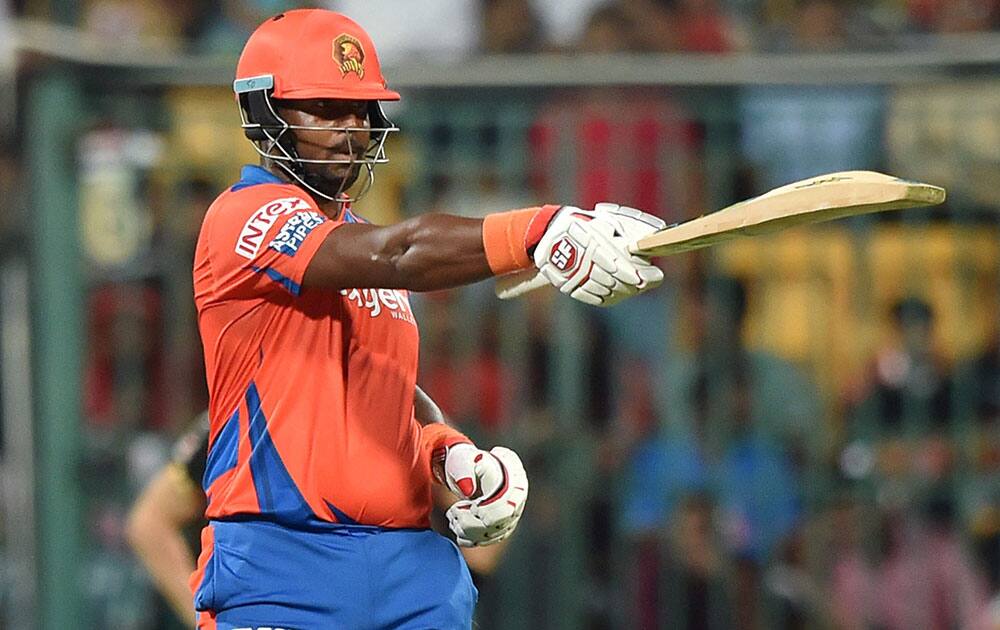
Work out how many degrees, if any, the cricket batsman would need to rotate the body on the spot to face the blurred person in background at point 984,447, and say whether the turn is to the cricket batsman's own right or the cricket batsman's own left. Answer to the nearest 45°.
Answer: approximately 90° to the cricket batsman's own left

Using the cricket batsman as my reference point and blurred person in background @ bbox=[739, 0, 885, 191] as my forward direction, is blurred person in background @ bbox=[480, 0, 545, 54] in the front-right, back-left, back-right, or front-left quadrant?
front-left

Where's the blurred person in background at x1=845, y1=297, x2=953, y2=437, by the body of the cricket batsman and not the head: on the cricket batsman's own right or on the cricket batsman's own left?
on the cricket batsman's own left

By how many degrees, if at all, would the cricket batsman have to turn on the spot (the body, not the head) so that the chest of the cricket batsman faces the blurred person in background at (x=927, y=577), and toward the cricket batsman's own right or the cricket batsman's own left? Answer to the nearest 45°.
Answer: approximately 90° to the cricket batsman's own left

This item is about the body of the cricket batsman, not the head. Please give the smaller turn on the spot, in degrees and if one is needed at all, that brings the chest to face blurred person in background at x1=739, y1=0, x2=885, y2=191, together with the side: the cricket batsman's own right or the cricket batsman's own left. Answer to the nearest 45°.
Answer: approximately 90° to the cricket batsman's own left

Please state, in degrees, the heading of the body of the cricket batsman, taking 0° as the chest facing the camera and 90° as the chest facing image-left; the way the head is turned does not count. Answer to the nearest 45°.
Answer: approximately 315°

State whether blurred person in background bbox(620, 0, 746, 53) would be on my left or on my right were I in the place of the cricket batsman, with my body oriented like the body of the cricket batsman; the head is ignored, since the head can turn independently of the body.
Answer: on my left

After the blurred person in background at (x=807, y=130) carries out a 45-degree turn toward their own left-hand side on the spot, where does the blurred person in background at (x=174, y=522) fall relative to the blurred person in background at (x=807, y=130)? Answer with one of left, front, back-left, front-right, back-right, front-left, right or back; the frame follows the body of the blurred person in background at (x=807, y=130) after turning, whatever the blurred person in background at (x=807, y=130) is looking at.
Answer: right

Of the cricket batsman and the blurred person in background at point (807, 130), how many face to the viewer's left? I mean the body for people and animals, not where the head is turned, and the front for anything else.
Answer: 0

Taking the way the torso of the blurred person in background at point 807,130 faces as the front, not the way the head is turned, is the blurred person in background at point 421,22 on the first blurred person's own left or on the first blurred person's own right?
on the first blurred person's own right

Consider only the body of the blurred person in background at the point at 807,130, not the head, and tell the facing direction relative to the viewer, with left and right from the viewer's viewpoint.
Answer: facing the viewer
